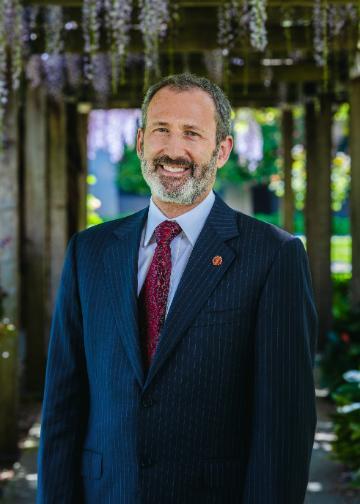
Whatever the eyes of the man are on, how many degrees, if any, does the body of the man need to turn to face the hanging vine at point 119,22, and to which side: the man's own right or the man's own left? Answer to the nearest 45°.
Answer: approximately 135° to the man's own right

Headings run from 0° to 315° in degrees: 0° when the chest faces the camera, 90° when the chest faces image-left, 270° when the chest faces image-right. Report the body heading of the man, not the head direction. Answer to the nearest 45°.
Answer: approximately 45°

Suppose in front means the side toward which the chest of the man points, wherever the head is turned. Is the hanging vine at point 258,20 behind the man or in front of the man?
behind
